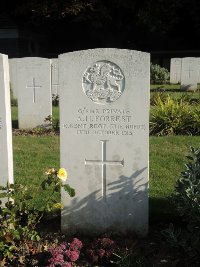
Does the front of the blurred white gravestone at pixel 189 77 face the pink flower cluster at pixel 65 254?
yes

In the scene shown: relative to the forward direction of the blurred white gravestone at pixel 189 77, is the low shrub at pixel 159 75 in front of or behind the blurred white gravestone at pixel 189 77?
behind

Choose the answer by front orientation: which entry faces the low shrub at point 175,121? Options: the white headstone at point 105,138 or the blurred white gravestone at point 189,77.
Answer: the blurred white gravestone

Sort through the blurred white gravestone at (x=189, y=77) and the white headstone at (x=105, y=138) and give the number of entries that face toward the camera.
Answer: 2

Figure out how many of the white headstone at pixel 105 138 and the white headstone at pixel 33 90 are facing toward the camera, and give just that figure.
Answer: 2

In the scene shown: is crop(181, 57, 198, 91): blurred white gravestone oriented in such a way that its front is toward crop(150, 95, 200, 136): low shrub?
yes

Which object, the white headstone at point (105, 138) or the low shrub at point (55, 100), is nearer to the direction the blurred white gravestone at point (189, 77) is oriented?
the white headstone

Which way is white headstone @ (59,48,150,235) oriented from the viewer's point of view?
toward the camera

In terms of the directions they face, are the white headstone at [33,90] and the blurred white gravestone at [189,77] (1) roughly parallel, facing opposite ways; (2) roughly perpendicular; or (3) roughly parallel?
roughly parallel

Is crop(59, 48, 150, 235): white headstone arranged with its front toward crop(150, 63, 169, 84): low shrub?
no

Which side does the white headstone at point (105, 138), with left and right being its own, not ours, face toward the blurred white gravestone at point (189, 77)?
back

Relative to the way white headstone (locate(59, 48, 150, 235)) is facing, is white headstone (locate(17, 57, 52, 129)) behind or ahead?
behind

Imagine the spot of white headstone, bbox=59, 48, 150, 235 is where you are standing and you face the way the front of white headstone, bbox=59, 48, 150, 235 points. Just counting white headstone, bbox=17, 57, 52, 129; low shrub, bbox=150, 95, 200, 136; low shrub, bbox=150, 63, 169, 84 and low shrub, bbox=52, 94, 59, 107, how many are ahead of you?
0

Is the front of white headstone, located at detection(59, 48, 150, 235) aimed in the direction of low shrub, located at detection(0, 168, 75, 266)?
no

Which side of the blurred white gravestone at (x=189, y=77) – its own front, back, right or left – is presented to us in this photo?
front

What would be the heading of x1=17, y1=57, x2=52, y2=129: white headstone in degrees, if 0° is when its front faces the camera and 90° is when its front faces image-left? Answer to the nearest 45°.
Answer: approximately 0°

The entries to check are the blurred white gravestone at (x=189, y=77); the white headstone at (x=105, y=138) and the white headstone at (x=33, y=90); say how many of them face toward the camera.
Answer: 3

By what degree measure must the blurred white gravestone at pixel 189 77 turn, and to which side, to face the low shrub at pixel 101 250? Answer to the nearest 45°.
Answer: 0° — it already faces it
